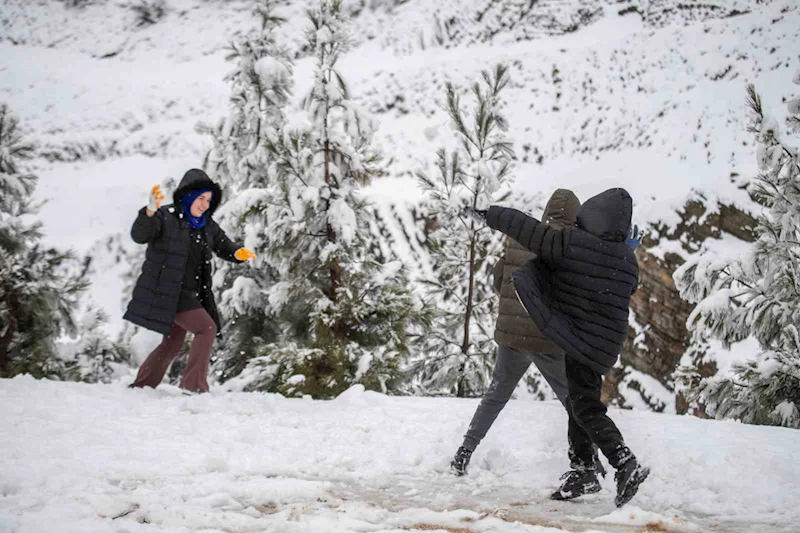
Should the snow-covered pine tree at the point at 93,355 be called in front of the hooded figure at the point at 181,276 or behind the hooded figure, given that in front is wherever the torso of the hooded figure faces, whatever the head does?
behind

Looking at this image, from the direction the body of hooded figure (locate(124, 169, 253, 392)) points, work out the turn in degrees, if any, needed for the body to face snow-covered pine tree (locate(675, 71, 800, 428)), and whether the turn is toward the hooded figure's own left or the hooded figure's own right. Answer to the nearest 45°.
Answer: approximately 45° to the hooded figure's own left

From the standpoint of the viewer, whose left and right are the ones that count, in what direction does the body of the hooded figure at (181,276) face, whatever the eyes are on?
facing the viewer and to the right of the viewer

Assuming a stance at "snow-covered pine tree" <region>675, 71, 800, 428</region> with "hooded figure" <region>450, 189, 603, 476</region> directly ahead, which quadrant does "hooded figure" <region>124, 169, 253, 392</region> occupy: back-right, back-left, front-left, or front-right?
front-right

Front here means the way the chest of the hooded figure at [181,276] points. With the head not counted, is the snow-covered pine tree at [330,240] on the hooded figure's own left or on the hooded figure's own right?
on the hooded figure's own left

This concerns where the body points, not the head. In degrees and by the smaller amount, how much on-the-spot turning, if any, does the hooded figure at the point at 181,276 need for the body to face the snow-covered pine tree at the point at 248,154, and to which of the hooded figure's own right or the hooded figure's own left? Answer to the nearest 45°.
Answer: approximately 135° to the hooded figure's own left

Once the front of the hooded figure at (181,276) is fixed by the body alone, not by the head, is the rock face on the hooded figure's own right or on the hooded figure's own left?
on the hooded figure's own left

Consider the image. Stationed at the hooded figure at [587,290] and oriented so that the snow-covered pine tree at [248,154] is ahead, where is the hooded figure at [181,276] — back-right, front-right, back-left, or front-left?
front-left

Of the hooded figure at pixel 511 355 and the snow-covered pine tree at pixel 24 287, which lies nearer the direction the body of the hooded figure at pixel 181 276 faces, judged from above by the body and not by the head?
the hooded figure
